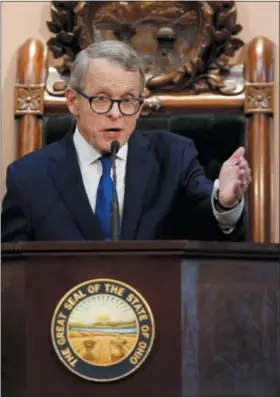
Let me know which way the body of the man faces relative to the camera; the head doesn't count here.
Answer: toward the camera

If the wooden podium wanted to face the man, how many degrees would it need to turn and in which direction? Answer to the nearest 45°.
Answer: approximately 180°

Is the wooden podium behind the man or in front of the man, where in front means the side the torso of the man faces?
in front

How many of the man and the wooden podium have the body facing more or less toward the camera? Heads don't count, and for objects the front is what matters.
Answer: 2

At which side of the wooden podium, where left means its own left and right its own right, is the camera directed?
front
